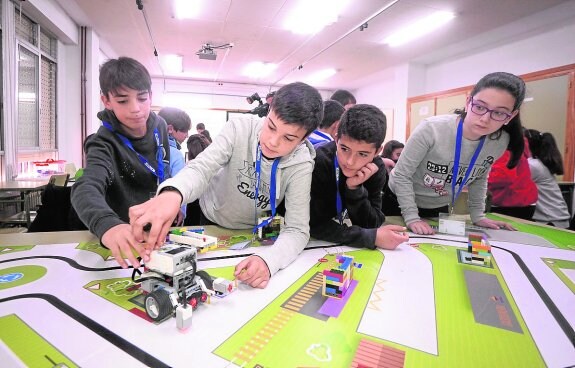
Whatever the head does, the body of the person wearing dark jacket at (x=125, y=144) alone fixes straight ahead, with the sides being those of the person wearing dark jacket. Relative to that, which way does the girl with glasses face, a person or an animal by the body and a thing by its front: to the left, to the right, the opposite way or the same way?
to the right

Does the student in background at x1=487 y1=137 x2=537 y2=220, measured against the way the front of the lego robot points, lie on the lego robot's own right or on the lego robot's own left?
on the lego robot's own left

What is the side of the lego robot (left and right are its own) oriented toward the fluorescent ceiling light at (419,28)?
left

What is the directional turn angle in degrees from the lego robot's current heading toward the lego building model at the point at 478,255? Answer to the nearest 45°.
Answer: approximately 45° to its left

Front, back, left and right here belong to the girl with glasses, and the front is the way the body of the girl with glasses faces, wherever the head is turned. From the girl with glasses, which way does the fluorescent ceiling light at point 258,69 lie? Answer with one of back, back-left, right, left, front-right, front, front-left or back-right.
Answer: back-right

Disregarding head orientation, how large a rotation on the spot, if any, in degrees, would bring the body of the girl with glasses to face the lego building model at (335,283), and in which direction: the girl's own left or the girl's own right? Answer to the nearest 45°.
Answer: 0° — they already face it

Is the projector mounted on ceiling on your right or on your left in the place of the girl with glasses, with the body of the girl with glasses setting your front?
on your right

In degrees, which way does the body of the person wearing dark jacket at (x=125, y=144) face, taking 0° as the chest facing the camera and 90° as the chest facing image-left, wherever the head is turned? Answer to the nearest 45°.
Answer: approximately 315°

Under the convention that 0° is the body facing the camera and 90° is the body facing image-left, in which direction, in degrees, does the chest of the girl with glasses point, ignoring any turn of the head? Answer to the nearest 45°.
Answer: approximately 0°

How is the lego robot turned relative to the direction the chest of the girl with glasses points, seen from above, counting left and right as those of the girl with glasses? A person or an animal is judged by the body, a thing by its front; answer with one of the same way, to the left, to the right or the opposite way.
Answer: to the left
